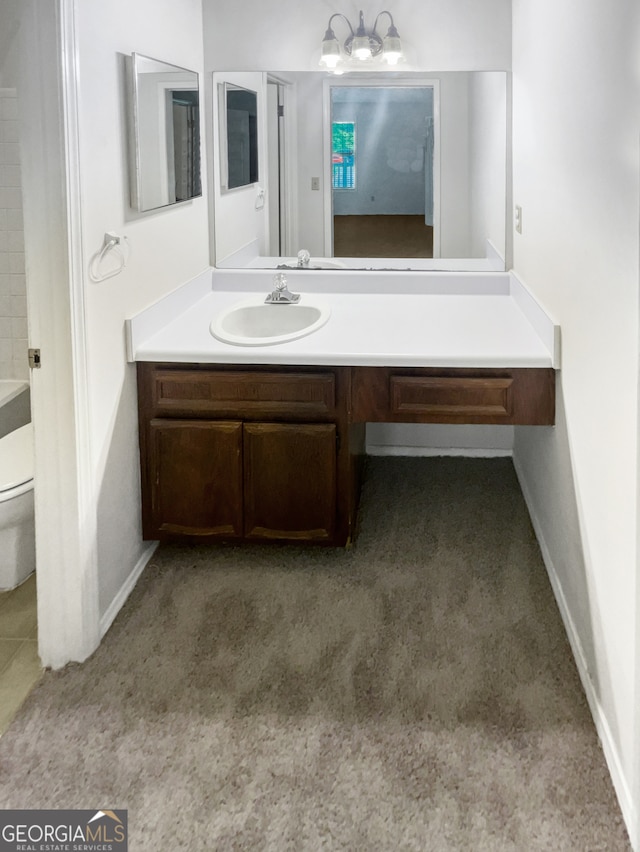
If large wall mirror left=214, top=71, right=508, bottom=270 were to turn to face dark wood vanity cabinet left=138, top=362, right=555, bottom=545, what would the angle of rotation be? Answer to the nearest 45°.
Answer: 0° — it already faces it

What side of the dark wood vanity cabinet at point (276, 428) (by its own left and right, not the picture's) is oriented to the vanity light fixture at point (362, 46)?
back

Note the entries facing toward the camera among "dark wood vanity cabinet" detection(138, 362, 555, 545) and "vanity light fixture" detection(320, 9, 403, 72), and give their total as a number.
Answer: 2

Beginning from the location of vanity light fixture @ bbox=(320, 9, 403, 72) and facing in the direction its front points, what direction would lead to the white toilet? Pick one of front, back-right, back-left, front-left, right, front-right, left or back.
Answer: front-right

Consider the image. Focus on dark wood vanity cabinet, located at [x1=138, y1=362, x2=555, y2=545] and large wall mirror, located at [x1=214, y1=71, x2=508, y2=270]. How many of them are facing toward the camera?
2

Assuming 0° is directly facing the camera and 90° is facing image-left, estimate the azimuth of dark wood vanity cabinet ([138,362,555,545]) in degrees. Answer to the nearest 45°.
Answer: approximately 0°
